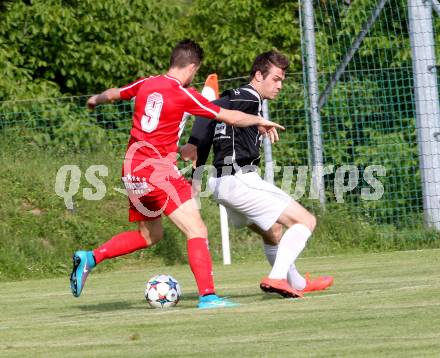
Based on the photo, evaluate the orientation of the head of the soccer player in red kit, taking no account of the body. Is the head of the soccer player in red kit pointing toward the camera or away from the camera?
away from the camera

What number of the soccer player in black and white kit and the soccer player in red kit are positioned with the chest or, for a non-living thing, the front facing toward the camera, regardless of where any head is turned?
0

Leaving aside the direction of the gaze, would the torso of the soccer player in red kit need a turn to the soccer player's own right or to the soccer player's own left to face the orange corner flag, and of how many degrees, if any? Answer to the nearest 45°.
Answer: approximately 45° to the soccer player's own left

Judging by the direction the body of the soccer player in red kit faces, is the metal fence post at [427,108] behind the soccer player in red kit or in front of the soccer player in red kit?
in front

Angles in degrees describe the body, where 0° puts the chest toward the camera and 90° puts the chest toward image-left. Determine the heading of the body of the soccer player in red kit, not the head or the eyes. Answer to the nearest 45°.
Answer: approximately 225°
